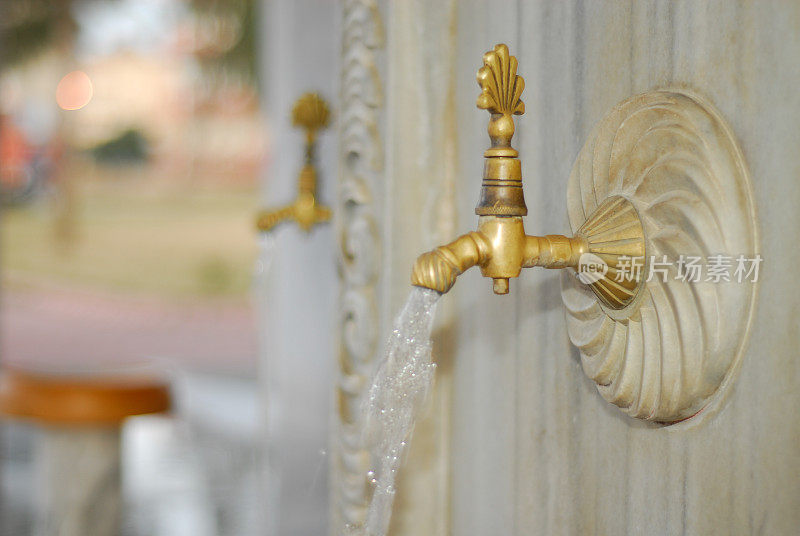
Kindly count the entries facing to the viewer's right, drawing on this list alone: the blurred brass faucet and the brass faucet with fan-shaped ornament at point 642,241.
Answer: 0

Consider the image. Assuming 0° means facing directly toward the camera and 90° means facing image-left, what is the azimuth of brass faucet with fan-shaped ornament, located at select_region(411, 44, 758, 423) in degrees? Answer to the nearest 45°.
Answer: approximately 45°

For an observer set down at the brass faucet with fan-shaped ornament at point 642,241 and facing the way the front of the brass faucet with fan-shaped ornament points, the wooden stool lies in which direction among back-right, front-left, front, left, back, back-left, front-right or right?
right

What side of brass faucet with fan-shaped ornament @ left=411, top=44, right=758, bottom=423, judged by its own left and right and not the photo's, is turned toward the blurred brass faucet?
right

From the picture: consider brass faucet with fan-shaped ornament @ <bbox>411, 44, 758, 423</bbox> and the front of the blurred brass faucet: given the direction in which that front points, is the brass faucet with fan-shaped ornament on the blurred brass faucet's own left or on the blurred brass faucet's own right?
on the blurred brass faucet's own left

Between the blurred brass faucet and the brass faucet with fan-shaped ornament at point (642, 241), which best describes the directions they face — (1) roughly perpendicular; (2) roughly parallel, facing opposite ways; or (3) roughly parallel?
roughly parallel

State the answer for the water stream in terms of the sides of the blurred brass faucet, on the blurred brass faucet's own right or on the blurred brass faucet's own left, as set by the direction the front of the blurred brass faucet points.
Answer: on the blurred brass faucet's own left
